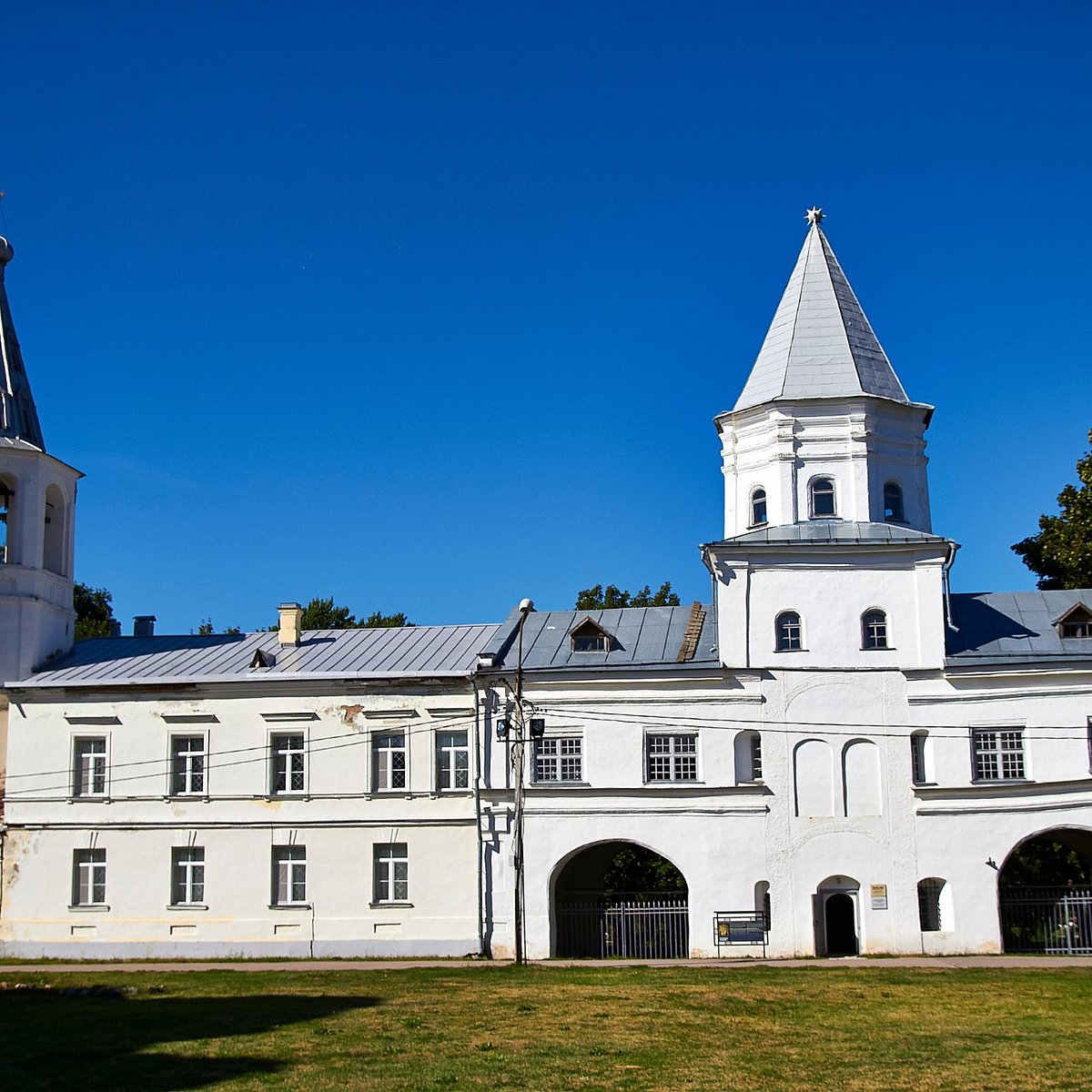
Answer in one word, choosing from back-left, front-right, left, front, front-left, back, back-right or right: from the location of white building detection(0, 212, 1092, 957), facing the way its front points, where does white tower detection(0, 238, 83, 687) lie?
right

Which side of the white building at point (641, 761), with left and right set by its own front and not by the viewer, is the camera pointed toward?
front
